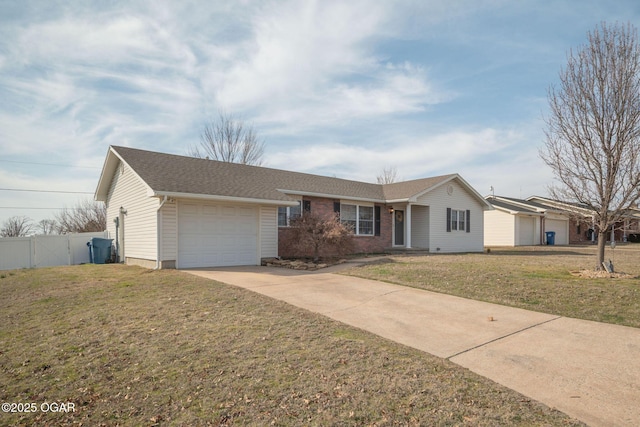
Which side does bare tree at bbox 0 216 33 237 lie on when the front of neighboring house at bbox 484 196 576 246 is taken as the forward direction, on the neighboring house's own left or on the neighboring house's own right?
on the neighboring house's own right

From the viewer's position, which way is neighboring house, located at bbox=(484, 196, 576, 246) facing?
facing the viewer and to the right of the viewer

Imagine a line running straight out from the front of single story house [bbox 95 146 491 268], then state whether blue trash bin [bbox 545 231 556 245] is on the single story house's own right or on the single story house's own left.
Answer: on the single story house's own left

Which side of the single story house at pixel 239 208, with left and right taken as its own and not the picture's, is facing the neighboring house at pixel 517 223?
left

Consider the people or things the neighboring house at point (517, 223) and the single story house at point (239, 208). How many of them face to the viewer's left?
0

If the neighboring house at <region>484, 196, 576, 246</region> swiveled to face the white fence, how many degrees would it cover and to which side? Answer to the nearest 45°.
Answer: approximately 90° to its right

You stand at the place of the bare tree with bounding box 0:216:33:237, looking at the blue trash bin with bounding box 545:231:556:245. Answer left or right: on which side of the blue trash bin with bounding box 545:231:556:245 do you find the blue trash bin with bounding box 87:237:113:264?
right

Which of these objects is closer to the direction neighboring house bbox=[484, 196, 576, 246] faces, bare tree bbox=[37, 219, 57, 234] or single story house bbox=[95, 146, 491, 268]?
the single story house

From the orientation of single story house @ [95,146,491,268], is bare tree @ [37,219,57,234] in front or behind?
behind
